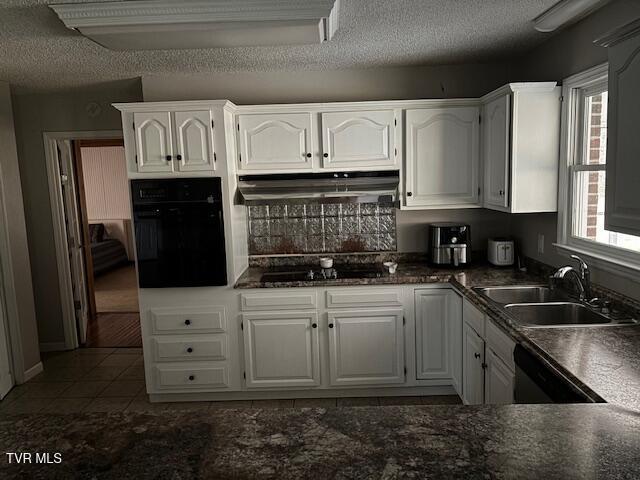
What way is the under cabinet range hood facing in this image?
toward the camera

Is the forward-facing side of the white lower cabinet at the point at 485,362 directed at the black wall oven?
yes

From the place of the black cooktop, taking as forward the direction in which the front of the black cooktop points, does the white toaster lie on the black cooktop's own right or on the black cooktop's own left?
on the black cooktop's own left

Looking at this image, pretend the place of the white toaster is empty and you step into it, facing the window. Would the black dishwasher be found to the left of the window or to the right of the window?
right

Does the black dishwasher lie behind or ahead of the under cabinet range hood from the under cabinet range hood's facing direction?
ahead

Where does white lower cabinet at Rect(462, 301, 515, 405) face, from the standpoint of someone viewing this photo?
facing to the left of the viewer

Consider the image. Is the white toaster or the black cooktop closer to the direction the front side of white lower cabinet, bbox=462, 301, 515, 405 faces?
the black cooktop

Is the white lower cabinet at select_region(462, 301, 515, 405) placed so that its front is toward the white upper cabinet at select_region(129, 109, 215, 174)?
yes

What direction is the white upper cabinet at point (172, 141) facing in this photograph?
toward the camera

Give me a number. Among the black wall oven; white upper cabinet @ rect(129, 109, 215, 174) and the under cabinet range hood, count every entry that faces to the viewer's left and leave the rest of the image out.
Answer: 0

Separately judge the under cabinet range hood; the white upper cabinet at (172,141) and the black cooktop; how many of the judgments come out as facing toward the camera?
3

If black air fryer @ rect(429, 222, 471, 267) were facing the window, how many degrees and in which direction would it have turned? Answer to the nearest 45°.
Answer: approximately 45° to its left

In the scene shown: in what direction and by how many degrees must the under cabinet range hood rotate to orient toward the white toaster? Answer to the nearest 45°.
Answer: approximately 90° to its left

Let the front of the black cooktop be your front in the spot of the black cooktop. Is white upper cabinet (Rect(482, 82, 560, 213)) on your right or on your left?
on your left
